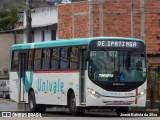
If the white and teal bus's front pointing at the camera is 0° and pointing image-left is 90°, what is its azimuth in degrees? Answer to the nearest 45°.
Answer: approximately 315°
